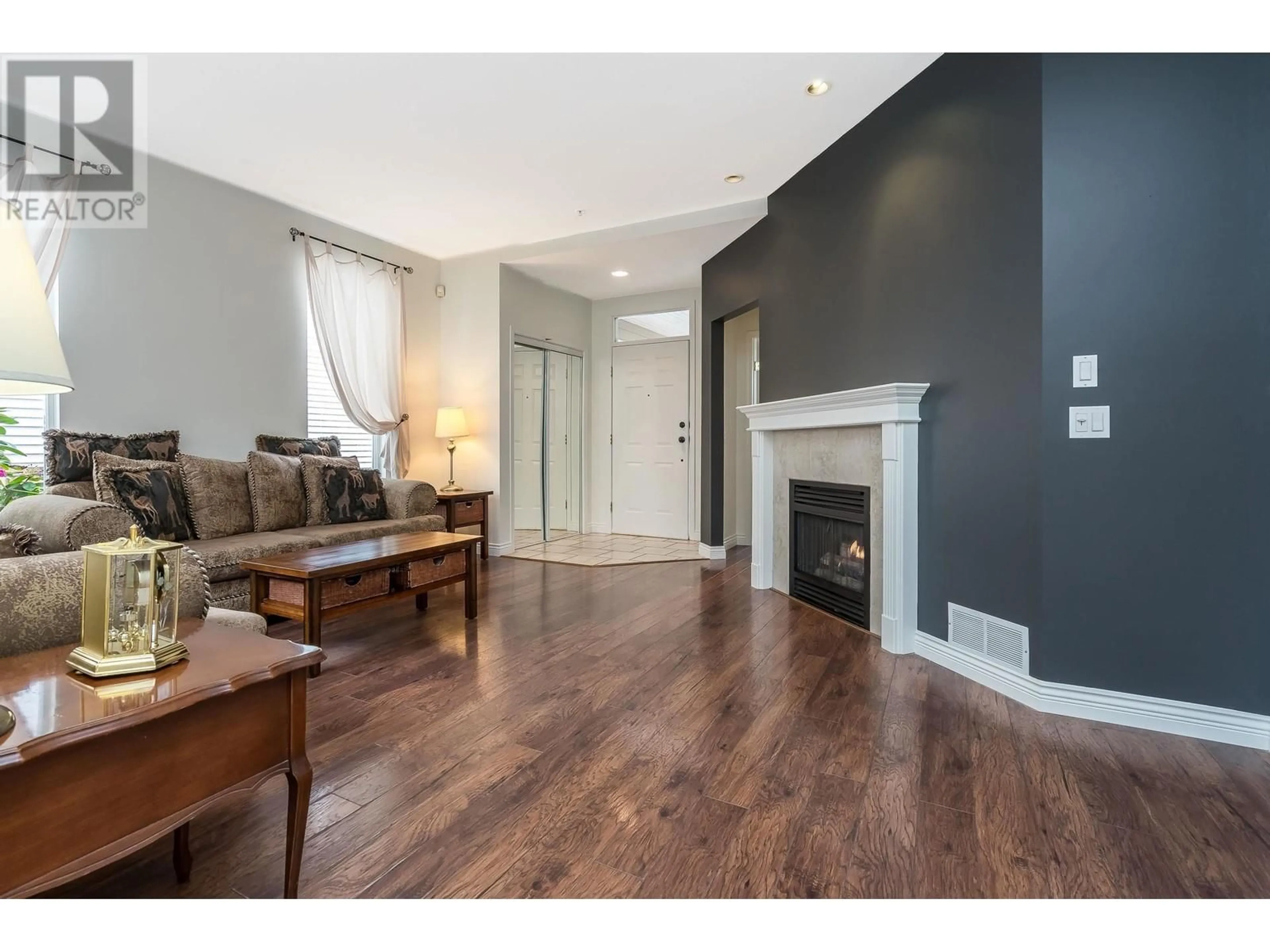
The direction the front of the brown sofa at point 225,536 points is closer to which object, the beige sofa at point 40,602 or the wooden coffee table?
the wooden coffee table

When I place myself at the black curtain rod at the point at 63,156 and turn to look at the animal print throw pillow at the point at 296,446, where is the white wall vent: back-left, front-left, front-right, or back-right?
front-right

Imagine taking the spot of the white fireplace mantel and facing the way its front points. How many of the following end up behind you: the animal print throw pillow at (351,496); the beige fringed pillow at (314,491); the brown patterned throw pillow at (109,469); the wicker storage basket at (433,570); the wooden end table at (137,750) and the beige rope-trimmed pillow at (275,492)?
0

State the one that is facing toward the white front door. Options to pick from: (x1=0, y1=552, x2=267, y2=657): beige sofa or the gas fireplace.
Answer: the beige sofa

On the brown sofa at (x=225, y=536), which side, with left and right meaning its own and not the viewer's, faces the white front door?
left

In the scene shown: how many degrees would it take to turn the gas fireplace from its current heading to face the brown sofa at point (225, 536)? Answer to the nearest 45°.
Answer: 0° — it already faces it

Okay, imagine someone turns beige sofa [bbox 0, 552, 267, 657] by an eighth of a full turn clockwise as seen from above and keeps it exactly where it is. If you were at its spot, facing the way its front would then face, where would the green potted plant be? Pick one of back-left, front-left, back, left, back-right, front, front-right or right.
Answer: left

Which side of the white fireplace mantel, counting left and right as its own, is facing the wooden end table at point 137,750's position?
front

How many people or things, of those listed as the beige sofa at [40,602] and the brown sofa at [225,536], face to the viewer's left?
0

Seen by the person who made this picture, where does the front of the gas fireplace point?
facing the viewer and to the left of the viewer

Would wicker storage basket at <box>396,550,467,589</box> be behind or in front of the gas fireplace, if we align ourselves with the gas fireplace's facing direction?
in front

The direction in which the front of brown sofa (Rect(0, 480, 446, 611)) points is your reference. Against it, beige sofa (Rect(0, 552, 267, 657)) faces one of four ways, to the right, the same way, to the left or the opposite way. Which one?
to the left

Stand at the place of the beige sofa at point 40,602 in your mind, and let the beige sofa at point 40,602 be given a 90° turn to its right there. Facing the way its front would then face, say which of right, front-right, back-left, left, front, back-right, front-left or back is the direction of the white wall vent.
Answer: front-left

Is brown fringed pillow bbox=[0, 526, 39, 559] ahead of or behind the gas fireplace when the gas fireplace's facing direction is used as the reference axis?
ahead

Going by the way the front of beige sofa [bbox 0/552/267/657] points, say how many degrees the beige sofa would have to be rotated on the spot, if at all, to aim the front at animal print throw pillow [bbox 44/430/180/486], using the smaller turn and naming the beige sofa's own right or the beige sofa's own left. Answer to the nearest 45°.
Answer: approximately 45° to the beige sofa's own left

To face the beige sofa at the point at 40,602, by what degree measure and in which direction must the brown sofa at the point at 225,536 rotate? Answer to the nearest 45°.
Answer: approximately 45° to its right

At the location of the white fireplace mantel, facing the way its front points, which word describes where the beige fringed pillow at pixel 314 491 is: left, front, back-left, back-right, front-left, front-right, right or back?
front-right

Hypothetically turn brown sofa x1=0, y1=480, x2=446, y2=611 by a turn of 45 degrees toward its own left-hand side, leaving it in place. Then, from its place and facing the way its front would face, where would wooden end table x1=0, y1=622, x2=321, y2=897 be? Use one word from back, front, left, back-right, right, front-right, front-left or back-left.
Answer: right

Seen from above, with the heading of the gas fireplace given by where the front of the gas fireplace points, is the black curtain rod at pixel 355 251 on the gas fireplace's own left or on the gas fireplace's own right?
on the gas fireplace's own right

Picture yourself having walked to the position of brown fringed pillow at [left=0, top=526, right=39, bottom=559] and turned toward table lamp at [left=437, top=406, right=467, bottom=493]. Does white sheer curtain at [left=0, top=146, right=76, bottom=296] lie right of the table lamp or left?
left
